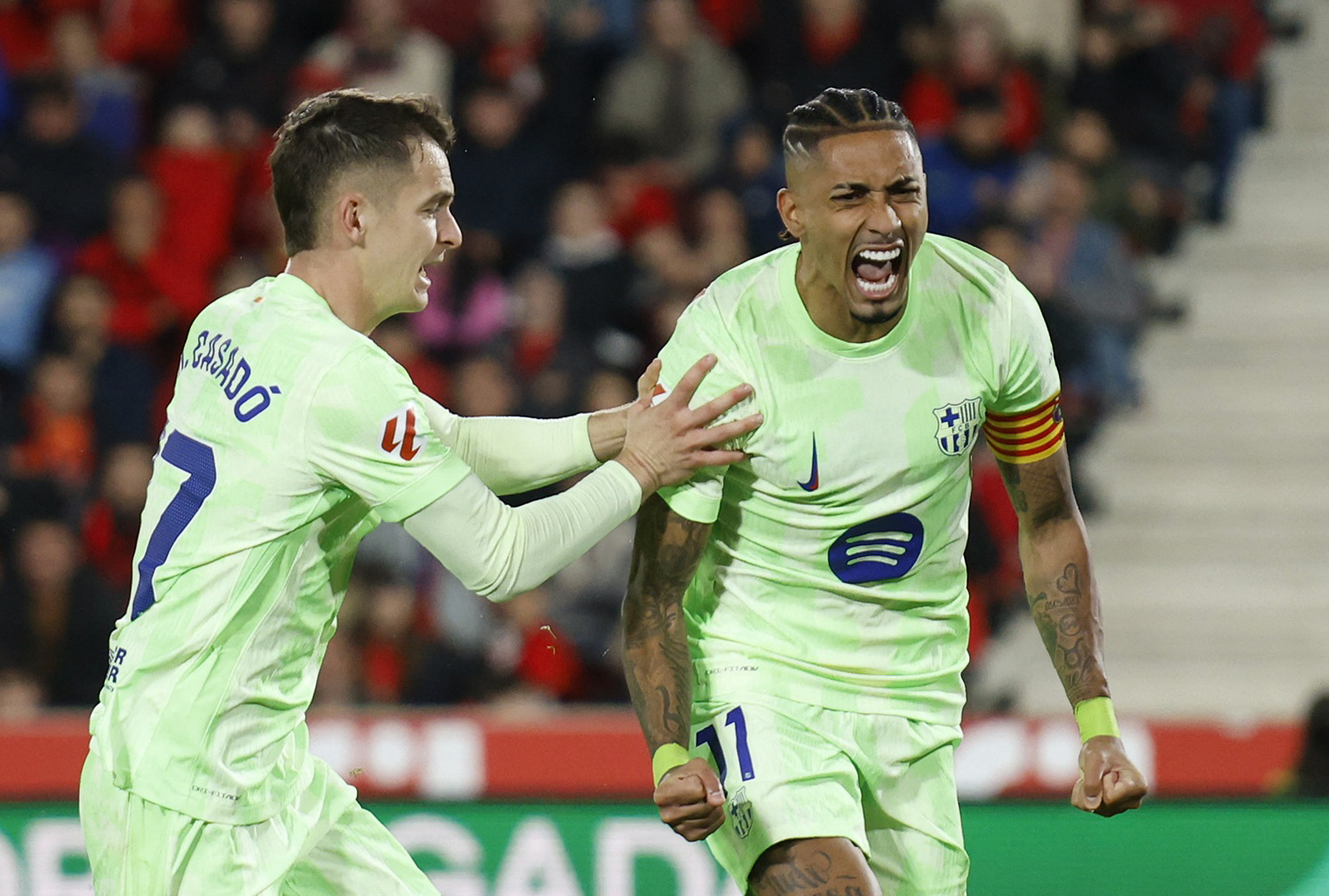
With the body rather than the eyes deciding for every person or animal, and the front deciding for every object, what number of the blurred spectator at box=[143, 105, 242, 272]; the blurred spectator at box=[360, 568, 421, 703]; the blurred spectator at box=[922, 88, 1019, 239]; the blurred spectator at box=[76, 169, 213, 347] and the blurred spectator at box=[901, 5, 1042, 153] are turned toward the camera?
5

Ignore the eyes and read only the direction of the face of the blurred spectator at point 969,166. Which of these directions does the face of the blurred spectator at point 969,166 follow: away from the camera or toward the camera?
toward the camera

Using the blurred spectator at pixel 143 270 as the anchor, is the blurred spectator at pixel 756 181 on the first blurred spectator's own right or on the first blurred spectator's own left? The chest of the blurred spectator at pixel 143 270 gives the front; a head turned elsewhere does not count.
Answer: on the first blurred spectator's own left

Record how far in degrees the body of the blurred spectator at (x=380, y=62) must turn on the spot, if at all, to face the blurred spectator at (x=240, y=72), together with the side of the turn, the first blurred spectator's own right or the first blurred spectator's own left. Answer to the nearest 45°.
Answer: approximately 135° to the first blurred spectator's own right

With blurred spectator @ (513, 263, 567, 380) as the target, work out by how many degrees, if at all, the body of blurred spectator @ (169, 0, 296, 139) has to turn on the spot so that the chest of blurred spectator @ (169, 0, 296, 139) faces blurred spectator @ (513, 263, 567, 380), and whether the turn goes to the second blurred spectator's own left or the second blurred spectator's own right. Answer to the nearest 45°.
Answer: approximately 45° to the second blurred spectator's own left

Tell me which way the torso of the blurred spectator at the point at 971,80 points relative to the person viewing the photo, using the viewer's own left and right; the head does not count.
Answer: facing the viewer

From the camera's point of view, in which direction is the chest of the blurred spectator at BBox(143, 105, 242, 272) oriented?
toward the camera

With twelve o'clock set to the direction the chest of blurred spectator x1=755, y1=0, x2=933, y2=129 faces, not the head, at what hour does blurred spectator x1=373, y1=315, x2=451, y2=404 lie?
blurred spectator x1=373, y1=315, x2=451, y2=404 is roughly at 2 o'clock from blurred spectator x1=755, y1=0, x2=933, y2=129.

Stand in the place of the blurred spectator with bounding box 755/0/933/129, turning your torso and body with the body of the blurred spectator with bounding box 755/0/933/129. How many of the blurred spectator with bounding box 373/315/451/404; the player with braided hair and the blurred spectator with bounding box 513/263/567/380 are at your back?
0

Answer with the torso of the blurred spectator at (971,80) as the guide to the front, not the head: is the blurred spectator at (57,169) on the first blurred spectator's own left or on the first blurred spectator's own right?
on the first blurred spectator's own right

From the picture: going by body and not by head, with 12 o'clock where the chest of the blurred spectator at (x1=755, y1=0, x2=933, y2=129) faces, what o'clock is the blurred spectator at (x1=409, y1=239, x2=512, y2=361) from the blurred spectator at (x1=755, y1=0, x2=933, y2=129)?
the blurred spectator at (x1=409, y1=239, x2=512, y2=361) is roughly at 2 o'clock from the blurred spectator at (x1=755, y1=0, x2=933, y2=129).

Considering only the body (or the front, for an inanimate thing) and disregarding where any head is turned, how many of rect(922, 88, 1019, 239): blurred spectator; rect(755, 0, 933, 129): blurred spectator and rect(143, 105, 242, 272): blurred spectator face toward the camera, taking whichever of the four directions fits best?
3

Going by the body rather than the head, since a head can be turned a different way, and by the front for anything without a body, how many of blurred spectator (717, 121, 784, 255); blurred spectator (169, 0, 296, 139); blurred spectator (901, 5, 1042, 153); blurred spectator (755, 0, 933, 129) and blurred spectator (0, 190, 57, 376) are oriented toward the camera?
5

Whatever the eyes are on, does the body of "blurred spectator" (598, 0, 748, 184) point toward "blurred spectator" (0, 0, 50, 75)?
no

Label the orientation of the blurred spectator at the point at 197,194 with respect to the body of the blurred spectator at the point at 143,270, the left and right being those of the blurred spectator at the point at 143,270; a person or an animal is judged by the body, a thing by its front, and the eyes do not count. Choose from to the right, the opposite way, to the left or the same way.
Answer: the same way

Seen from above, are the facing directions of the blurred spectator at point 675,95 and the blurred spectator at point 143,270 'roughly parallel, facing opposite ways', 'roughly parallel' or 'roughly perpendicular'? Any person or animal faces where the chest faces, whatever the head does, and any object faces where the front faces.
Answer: roughly parallel

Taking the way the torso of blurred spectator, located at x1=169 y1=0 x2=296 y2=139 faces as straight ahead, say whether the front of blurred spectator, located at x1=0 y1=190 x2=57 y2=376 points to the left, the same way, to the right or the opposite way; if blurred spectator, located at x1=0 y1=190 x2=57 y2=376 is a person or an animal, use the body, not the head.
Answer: the same way
